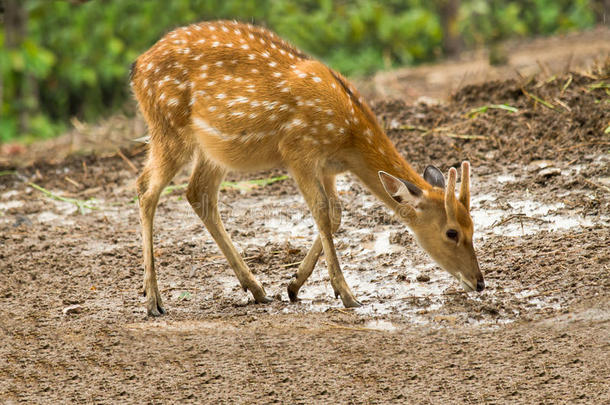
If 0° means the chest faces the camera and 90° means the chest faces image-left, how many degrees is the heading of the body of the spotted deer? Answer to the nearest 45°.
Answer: approximately 270°

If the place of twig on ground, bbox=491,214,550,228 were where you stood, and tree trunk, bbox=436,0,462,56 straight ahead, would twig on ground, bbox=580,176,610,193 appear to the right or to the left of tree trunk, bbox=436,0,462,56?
right

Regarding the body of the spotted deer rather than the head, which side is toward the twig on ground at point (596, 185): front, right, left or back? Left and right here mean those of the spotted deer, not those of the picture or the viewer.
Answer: front

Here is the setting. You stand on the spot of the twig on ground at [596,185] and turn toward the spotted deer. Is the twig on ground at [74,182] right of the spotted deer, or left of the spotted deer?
right

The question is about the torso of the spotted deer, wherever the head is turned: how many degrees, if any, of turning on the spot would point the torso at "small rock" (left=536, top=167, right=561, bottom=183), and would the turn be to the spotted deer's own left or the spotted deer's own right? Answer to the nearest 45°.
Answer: approximately 45° to the spotted deer's own left

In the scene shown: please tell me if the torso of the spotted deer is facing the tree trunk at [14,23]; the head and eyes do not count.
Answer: no

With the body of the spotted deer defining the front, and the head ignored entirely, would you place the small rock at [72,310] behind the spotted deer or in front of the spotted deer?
behind

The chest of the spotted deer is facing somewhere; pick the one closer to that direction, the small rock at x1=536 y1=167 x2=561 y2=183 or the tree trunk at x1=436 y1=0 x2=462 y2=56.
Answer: the small rock

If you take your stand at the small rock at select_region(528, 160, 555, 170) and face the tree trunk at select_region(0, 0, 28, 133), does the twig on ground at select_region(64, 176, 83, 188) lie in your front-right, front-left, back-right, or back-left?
front-left

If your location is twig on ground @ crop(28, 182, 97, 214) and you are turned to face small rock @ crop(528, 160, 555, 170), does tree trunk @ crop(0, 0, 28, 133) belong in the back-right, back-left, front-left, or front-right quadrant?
back-left

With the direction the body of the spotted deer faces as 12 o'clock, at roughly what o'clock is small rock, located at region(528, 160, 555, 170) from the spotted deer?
The small rock is roughly at 11 o'clock from the spotted deer.

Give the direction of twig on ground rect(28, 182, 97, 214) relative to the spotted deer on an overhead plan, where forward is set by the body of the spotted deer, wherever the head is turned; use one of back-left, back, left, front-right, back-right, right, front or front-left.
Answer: back-left
